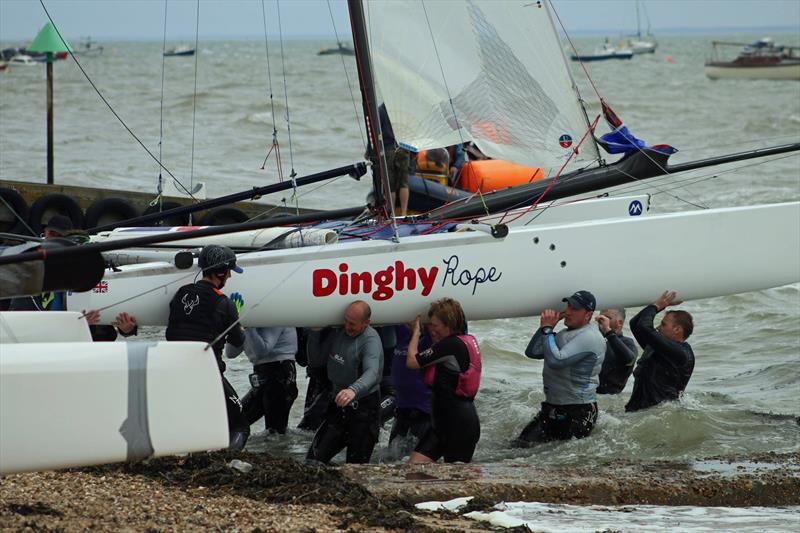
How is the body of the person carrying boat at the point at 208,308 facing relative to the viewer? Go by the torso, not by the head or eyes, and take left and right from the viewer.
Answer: facing away from the viewer and to the right of the viewer

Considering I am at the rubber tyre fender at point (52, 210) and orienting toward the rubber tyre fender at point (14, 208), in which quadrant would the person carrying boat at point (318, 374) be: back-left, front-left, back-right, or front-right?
back-left

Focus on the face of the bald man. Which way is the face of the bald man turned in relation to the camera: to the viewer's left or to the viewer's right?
to the viewer's left

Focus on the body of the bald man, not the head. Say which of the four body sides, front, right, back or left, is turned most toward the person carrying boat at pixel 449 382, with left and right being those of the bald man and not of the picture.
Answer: left

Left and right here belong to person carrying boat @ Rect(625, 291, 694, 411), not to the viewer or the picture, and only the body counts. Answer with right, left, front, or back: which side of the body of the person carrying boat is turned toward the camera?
left

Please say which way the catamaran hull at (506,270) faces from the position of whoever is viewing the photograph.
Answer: facing to the right of the viewer

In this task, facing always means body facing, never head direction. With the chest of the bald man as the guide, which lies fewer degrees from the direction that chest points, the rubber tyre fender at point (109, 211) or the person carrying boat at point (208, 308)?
the person carrying boat

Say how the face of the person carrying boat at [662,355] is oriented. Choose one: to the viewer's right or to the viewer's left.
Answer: to the viewer's left
